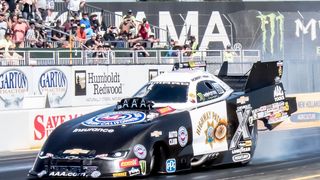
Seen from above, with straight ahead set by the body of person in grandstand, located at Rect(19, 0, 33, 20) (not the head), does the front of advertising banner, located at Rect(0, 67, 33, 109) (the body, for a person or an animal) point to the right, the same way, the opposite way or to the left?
the same way

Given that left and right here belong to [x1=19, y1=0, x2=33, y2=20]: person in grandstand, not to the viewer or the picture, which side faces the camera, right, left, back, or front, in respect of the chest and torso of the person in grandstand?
front

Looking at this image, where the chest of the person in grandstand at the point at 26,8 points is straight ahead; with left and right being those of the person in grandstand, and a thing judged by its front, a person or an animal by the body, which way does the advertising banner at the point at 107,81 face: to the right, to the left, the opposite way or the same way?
the same way

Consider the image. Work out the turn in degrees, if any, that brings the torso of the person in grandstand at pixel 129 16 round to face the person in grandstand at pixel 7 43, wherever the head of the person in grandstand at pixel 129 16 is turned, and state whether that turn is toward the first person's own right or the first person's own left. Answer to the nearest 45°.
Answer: approximately 45° to the first person's own right

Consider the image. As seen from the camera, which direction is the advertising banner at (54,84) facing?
toward the camera

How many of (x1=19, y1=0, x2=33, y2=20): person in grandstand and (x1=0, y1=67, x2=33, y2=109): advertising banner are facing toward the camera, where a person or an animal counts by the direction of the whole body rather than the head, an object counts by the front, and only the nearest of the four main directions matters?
2

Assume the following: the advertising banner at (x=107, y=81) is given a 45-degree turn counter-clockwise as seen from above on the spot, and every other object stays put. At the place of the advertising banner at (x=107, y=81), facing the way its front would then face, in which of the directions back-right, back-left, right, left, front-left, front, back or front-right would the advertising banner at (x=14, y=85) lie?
right

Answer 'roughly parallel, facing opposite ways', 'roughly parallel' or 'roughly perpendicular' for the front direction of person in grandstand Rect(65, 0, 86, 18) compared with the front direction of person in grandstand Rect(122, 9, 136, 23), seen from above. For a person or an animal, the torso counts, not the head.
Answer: roughly parallel

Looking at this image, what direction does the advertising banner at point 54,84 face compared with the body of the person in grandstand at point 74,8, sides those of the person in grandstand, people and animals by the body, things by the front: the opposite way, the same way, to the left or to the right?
the same way

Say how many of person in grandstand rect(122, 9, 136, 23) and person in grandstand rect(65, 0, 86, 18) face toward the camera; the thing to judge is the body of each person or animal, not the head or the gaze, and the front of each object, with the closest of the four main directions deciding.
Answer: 2

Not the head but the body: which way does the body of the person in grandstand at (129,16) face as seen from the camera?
toward the camera
